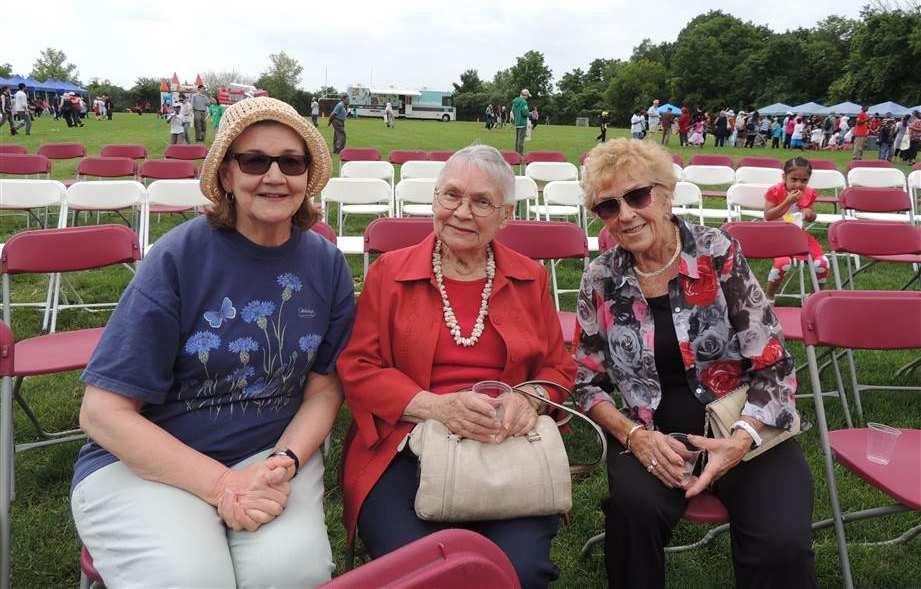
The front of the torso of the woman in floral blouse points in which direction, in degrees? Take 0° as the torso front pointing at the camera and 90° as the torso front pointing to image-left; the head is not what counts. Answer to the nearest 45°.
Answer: approximately 0°

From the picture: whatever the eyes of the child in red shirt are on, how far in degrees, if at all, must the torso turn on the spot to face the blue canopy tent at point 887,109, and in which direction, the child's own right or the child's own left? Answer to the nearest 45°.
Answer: approximately 180°

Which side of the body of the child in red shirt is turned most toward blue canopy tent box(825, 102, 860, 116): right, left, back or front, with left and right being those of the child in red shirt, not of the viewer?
back

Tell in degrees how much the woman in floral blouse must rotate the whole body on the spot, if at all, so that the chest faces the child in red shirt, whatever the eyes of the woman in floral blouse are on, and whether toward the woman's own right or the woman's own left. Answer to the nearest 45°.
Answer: approximately 180°

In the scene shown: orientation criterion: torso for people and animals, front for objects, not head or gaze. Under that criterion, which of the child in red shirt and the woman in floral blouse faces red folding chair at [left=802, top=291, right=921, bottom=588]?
the child in red shirt

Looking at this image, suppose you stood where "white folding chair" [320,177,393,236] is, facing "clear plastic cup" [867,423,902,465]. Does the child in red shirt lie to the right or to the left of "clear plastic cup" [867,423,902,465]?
left

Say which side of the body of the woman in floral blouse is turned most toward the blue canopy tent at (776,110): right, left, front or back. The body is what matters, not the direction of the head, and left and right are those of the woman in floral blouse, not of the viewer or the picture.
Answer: back

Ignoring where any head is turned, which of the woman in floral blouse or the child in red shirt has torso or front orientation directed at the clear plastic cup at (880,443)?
the child in red shirt

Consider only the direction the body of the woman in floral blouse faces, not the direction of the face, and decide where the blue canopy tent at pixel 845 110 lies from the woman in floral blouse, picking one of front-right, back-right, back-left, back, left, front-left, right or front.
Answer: back

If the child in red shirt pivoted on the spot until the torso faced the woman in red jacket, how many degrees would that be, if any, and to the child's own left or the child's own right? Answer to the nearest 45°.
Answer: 0° — they already face them

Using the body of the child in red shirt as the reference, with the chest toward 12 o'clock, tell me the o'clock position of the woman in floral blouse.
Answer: The woman in floral blouse is roughly at 12 o'clock from the child in red shirt.

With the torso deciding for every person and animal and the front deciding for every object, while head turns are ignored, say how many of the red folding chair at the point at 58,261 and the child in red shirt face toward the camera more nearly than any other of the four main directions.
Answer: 2
